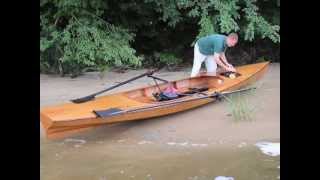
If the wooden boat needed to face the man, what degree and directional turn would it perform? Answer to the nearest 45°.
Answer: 0° — it already faces them

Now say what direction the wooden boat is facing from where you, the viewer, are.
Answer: facing away from the viewer and to the right of the viewer
